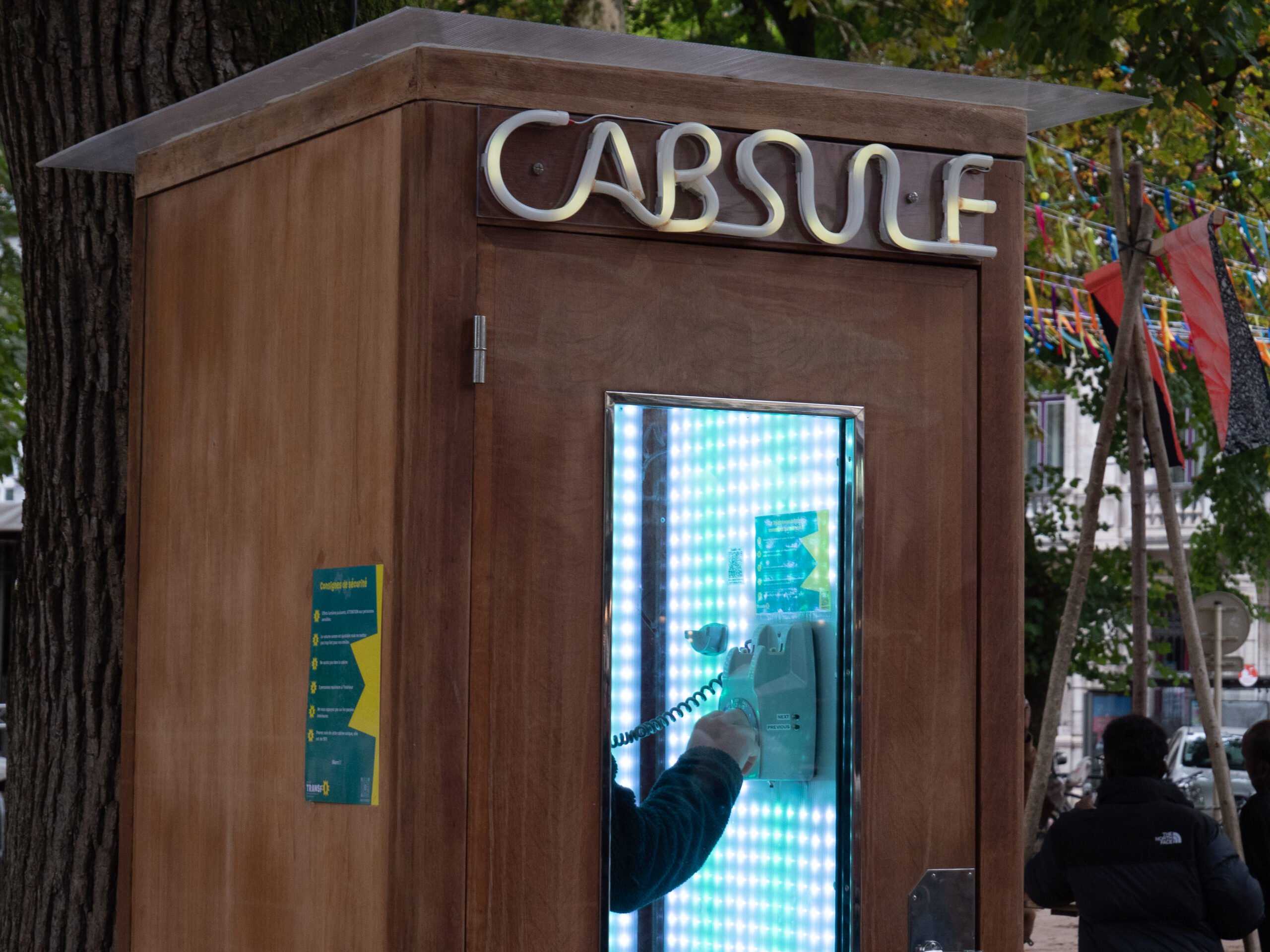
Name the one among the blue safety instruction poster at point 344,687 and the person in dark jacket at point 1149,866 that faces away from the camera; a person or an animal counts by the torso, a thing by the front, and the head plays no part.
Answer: the person in dark jacket

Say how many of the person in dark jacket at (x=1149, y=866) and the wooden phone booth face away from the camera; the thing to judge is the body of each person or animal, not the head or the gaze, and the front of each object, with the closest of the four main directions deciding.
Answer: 1

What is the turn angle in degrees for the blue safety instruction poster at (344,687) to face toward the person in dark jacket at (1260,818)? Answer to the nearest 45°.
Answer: approximately 180°

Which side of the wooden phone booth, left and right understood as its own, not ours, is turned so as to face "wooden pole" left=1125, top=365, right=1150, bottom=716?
left

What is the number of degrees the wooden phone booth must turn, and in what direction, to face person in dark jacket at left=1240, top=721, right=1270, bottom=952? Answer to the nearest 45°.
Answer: approximately 90° to its left

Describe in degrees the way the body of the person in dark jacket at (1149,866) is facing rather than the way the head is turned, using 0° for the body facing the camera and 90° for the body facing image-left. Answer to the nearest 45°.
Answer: approximately 180°

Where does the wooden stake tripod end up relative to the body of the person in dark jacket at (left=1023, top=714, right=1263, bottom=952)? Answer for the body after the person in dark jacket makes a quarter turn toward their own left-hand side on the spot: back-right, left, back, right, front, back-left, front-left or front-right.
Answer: right

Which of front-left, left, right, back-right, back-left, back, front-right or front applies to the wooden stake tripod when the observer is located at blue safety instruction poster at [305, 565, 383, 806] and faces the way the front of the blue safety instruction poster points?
back

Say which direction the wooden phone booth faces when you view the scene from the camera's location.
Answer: facing the viewer and to the right of the viewer

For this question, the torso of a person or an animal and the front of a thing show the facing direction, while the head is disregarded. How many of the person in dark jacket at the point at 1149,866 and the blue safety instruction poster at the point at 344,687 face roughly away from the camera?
1

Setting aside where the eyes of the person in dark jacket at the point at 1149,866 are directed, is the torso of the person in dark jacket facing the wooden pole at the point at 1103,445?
yes

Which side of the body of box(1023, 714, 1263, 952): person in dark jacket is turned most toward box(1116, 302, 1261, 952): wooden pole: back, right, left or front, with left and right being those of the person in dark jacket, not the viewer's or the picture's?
front

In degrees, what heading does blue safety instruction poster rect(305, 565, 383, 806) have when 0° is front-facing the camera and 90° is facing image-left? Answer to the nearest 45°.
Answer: approximately 45°

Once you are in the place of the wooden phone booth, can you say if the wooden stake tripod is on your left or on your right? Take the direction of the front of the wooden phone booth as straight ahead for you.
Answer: on your left

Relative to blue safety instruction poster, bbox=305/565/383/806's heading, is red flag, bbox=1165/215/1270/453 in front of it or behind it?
behind
